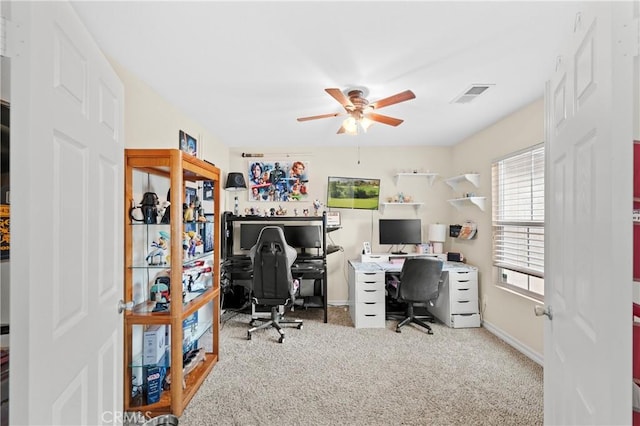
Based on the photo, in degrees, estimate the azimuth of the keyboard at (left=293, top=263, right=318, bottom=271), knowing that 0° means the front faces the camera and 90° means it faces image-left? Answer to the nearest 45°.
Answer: approximately 0°

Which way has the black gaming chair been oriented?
away from the camera

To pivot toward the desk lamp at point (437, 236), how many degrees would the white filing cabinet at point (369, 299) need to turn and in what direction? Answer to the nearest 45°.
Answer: approximately 135° to its left

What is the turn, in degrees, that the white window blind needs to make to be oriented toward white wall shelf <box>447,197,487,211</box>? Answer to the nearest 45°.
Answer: approximately 90° to its right

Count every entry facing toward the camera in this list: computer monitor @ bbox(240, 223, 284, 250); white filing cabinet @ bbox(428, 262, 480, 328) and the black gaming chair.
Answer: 2

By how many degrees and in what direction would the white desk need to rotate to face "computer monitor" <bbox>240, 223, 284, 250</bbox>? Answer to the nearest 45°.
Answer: approximately 90° to its right

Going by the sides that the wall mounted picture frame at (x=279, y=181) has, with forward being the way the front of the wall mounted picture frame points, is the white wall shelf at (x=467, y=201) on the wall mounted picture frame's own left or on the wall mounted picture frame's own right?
on the wall mounted picture frame's own left

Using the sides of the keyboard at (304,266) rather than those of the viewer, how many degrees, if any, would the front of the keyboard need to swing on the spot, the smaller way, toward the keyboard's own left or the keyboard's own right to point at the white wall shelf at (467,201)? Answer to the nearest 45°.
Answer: approximately 90° to the keyboard's own left

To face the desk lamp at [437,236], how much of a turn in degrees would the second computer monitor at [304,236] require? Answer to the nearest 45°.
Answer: approximately 90° to its left
